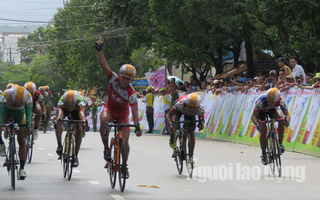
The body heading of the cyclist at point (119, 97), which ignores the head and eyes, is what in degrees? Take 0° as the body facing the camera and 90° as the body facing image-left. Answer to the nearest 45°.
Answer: approximately 0°

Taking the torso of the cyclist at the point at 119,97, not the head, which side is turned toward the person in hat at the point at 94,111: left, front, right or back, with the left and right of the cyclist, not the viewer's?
back

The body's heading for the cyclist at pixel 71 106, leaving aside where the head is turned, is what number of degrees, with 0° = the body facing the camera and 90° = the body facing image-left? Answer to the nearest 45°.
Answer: approximately 0°

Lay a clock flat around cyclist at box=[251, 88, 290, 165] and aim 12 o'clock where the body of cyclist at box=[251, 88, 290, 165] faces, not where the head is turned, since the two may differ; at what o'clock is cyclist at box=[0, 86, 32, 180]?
cyclist at box=[0, 86, 32, 180] is roughly at 2 o'clock from cyclist at box=[251, 88, 290, 165].

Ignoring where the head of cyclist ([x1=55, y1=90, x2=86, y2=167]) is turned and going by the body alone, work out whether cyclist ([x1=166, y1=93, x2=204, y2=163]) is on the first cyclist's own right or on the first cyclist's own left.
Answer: on the first cyclist's own left

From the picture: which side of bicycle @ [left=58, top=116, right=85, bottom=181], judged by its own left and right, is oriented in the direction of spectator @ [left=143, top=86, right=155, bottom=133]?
back

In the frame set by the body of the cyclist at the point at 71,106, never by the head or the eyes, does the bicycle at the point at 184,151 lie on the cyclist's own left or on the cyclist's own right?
on the cyclist's own left

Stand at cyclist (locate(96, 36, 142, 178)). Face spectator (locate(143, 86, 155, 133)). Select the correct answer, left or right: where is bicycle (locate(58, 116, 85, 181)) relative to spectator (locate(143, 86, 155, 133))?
left
